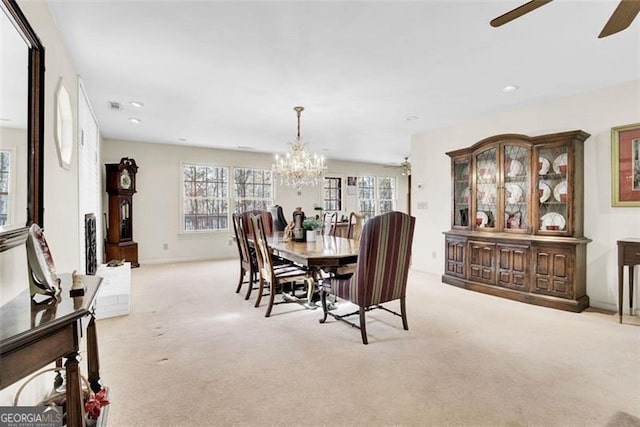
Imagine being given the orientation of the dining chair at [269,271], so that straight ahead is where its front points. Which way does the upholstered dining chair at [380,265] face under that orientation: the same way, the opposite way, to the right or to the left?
to the left

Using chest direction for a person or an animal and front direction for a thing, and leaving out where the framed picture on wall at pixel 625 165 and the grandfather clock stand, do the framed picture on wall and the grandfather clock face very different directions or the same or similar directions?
very different directions

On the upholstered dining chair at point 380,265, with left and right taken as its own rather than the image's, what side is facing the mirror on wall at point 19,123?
left

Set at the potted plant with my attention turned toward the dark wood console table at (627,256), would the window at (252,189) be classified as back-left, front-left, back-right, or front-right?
back-left

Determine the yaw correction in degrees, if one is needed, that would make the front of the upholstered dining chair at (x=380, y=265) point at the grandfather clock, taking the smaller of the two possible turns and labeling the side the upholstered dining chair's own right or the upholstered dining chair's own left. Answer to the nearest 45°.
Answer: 0° — it already faces it

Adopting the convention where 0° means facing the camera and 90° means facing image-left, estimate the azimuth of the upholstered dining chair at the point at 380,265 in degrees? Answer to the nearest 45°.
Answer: approximately 135°

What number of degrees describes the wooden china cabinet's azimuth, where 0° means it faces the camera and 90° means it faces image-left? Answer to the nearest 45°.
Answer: approximately 45°

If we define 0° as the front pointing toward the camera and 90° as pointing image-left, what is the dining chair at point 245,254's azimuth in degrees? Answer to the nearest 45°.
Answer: approximately 225°

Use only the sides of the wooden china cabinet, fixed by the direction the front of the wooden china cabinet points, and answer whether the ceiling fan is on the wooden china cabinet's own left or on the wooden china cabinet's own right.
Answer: on the wooden china cabinet's own left
